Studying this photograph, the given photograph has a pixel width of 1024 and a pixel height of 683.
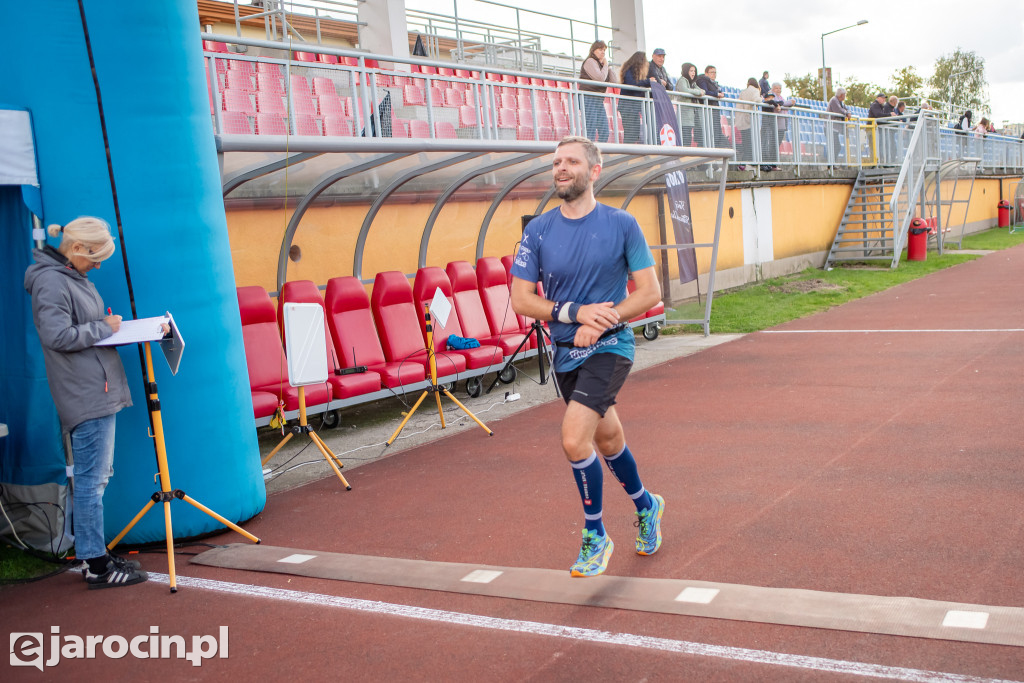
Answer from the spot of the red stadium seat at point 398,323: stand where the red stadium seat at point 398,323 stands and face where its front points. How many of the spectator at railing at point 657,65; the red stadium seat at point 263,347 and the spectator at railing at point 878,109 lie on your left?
2

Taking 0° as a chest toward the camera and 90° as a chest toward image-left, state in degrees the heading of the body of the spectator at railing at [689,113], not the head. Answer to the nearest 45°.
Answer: approximately 315°

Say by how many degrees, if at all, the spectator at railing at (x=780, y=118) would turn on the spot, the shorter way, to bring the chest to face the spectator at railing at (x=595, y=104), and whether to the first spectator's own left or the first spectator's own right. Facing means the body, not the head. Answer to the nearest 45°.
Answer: approximately 45° to the first spectator's own right

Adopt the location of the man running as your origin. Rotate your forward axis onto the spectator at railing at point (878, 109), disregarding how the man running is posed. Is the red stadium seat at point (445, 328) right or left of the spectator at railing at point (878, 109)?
left

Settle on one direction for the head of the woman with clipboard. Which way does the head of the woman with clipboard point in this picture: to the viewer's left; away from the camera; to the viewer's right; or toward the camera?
to the viewer's right

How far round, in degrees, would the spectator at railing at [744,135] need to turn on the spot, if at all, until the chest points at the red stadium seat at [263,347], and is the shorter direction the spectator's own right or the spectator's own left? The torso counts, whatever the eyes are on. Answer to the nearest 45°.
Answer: approximately 45° to the spectator's own right

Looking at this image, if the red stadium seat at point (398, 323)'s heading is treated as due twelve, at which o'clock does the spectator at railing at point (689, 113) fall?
The spectator at railing is roughly at 9 o'clock from the red stadium seat.

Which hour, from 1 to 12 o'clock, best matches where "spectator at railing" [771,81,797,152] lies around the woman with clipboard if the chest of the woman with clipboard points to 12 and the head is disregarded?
The spectator at railing is roughly at 11 o'clock from the woman with clipboard.

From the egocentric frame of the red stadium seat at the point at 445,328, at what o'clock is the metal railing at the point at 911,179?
The metal railing is roughly at 9 o'clock from the red stadium seat.

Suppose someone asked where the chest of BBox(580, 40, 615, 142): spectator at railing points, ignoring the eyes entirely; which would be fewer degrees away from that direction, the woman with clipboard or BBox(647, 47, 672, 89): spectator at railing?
the woman with clipboard

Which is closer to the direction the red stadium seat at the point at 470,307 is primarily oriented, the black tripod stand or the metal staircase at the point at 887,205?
the black tripod stand

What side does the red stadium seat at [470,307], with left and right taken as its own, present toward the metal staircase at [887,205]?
left

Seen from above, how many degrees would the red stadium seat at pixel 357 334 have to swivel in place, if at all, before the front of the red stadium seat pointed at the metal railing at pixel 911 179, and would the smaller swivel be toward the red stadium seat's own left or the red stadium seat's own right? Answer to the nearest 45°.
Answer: approximately 90° to the red stadium seat's own left

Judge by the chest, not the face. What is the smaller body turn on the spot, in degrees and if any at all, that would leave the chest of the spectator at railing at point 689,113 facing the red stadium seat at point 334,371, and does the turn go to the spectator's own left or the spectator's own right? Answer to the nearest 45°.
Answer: approximately 45° to the spectator's own right

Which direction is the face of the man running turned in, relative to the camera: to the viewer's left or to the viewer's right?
to the viewer's left
